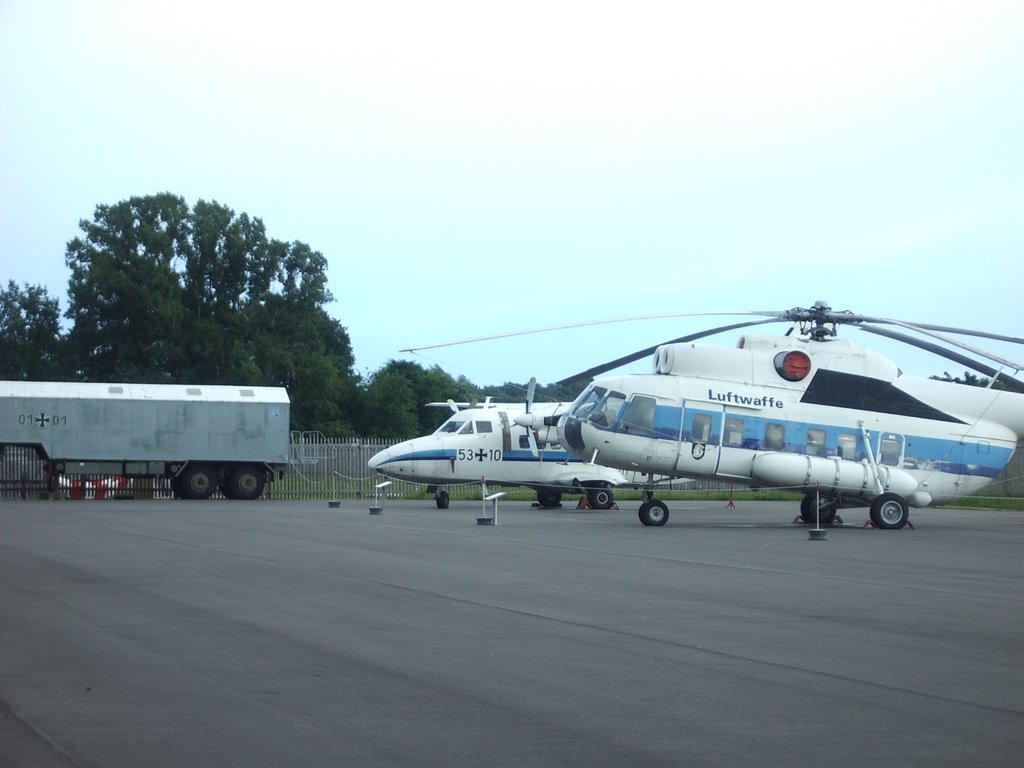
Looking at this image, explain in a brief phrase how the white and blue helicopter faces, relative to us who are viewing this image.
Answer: facing to the left of the viewer

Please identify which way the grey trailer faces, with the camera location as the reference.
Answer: facing to the left of the viewer

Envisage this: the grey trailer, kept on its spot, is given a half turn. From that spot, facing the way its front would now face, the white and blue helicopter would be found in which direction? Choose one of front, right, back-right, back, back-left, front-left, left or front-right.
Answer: front-right

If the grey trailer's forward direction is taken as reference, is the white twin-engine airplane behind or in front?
behind

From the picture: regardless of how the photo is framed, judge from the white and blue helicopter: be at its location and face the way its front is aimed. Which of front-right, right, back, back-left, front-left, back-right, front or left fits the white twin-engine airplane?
front-right
